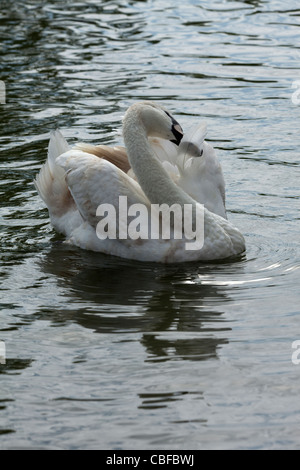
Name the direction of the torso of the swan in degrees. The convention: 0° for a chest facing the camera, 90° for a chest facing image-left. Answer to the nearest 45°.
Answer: approximately 315°
